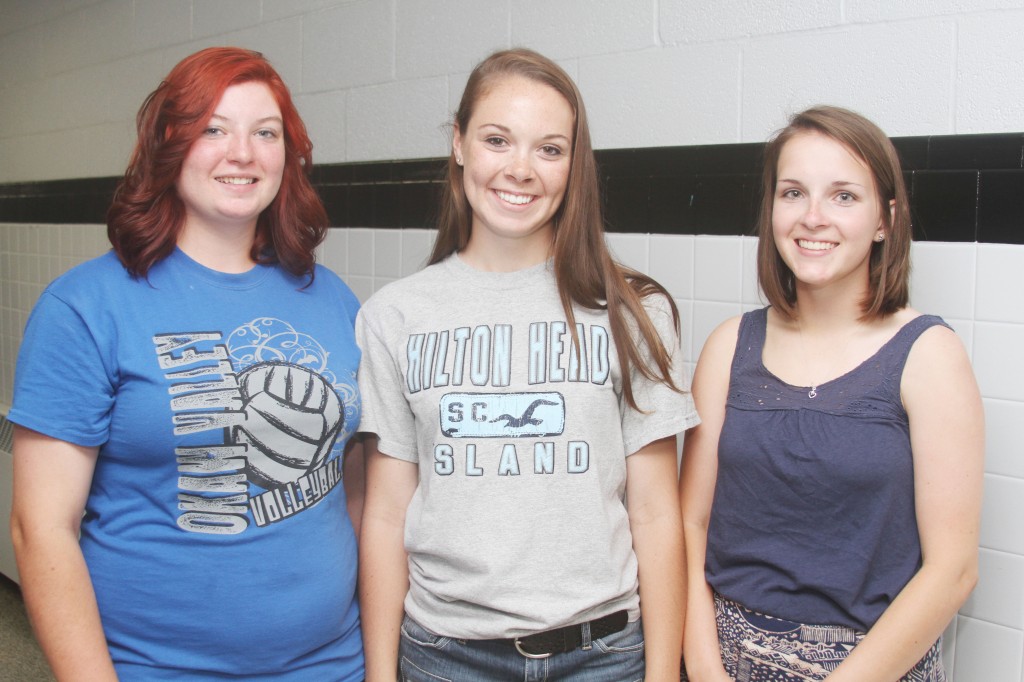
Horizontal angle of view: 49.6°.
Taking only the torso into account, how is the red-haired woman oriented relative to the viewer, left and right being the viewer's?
facing the viewer and to the right of the viewer

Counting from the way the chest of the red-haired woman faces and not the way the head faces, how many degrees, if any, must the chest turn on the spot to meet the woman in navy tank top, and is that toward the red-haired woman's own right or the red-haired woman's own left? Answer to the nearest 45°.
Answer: approximately 45° to the red-haired woman's own left
